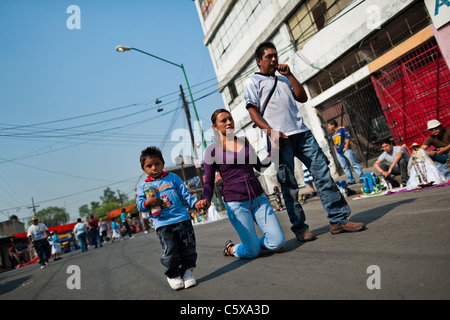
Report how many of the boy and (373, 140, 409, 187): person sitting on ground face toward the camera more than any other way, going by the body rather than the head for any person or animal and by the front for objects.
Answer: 2

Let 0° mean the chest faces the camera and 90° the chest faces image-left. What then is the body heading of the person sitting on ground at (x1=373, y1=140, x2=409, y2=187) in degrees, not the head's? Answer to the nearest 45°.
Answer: approximately 0°

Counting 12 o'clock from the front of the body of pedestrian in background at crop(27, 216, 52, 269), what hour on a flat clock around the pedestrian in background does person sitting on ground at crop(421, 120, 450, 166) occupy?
The person sitting on ground is roughly at 11 o'clock from the pedestrian in background.

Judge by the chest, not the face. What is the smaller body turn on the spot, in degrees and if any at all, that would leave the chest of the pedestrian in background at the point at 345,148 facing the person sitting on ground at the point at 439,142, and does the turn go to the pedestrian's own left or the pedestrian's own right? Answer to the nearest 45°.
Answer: approximately 90° to the pedestrian's own left

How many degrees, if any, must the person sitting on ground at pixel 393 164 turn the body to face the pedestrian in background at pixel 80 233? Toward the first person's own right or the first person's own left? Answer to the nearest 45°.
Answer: approximately 90° to the first person's own right

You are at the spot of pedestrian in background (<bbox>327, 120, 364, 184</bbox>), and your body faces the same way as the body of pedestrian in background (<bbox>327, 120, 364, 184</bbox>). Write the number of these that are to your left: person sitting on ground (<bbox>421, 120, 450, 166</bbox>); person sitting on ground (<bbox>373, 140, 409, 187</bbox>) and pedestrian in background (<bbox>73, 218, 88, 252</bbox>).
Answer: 2

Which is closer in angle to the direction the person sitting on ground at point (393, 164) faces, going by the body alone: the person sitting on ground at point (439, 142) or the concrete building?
the person sitting on ground
